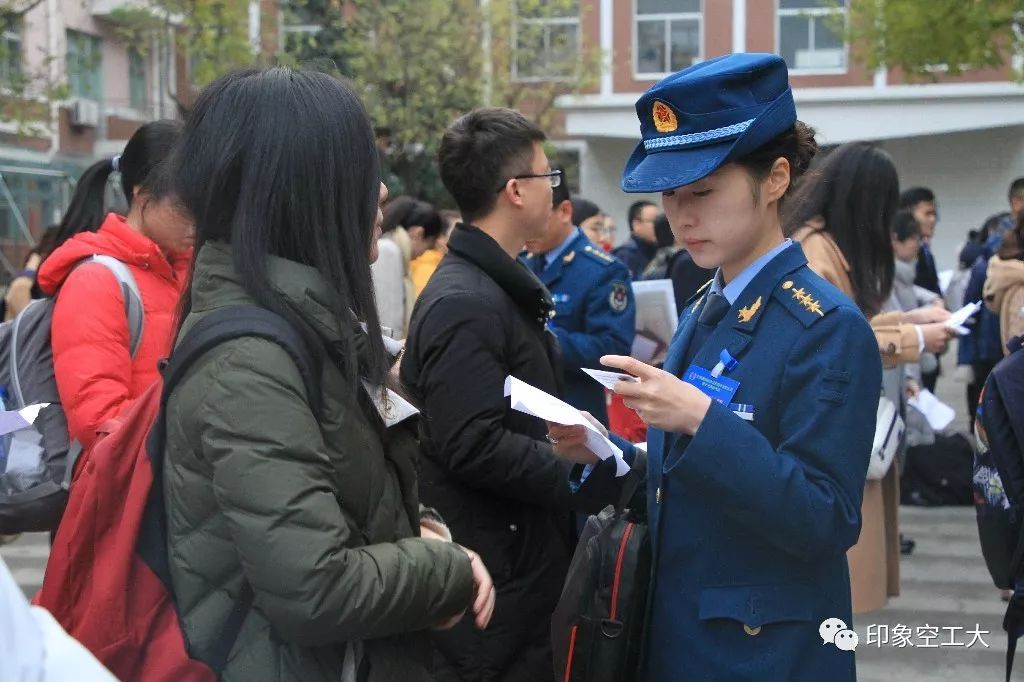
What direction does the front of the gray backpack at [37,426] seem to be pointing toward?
to the viewer's left

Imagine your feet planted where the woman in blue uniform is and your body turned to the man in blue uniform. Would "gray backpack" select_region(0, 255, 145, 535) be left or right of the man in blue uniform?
left

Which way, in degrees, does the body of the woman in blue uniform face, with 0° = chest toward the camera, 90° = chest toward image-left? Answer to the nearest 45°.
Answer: approximately 45°

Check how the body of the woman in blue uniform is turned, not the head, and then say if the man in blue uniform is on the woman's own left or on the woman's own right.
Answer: on the woman's own right

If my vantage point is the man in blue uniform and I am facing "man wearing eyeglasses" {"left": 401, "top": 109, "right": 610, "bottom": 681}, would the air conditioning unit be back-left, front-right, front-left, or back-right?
back-right

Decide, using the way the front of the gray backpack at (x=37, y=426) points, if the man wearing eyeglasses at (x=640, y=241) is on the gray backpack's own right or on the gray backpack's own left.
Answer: on the gray backpack's own right

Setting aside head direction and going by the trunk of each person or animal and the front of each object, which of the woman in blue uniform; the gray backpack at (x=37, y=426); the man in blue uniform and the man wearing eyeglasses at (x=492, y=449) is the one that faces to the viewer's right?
the man wearing eyeglasses

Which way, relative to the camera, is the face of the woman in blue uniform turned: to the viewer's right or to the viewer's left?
to the viewer's left

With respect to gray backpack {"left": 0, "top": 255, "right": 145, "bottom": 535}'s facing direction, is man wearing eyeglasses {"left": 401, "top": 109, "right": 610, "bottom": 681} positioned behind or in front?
behind

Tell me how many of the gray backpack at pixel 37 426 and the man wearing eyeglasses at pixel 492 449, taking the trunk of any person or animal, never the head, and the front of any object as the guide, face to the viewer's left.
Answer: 1

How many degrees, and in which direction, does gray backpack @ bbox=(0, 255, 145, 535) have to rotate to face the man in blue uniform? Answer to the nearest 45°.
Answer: approximately 135° to its right

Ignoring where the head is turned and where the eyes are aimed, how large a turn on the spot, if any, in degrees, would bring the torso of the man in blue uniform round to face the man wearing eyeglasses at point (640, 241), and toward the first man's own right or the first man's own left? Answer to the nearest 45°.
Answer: approximately 135° to the first man's own right

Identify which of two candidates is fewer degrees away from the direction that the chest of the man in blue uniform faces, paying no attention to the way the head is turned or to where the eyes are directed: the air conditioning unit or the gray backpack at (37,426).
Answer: the gray backpack

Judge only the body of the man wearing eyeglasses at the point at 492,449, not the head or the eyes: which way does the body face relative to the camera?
to the viewer's right

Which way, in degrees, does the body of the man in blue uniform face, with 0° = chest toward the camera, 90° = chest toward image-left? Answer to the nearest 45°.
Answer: approximately 45°
